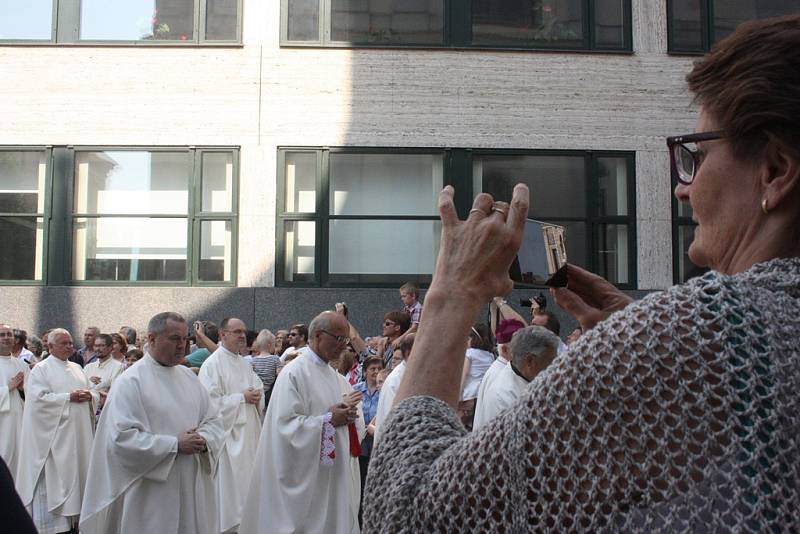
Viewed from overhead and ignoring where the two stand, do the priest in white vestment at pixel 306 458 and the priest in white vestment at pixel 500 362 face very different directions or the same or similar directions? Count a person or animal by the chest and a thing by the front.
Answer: same or similar directions

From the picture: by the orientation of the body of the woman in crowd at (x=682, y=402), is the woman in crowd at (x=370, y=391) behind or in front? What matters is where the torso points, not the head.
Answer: in front

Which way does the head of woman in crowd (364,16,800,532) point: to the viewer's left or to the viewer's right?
to the viewer's left

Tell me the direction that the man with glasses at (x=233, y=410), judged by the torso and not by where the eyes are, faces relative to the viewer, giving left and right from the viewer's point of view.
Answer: facing the viewer and to the right of the viewer

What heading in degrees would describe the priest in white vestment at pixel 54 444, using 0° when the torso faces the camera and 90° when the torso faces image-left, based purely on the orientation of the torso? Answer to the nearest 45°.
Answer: approximately 315°

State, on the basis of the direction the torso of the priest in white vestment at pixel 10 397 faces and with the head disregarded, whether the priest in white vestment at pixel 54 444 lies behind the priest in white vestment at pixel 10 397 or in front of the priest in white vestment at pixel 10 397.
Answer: in front

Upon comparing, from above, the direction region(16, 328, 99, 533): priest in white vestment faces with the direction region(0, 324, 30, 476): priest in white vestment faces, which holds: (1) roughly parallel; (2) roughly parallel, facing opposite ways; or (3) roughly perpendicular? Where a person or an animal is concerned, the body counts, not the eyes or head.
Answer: roughly parallel

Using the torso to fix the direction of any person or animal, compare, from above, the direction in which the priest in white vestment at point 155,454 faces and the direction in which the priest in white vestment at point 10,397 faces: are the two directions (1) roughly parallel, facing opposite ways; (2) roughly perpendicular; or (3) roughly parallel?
roughly parallel

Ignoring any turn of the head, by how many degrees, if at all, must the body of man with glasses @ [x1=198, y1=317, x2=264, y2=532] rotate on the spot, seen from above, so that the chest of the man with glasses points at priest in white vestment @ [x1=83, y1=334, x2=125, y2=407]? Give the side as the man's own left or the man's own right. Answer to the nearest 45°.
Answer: approximately 180°
